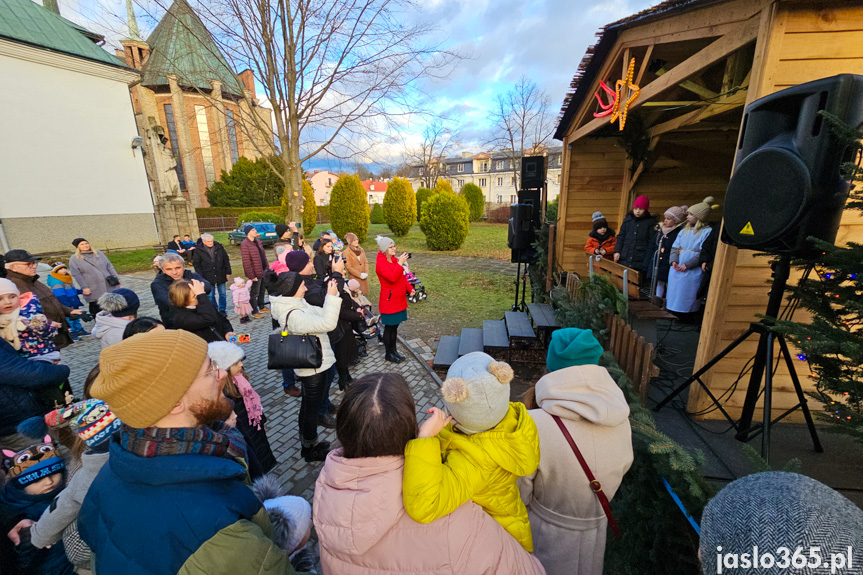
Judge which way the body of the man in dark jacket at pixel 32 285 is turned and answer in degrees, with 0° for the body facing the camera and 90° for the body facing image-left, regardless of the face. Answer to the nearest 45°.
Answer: approximately 270°

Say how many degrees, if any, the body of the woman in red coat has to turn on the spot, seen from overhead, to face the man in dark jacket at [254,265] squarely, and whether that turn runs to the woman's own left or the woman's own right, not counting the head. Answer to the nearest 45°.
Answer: approximately 135° to the woman's own left

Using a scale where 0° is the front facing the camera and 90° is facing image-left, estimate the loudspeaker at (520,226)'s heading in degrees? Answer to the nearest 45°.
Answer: approximately 45°

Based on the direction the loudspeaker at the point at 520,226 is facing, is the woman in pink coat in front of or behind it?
in front

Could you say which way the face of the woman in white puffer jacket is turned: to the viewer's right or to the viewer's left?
to the viewer's right

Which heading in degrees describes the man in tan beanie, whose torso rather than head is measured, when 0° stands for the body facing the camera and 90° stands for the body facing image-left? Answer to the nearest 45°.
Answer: approximately 225°

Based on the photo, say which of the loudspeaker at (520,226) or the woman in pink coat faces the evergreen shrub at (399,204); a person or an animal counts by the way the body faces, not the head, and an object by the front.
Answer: the woman in pink coat

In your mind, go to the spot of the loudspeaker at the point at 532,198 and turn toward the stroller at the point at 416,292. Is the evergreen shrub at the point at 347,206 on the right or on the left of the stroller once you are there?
right

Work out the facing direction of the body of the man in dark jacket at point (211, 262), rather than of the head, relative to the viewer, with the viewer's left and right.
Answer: facing the viewer and to the right of the viewer

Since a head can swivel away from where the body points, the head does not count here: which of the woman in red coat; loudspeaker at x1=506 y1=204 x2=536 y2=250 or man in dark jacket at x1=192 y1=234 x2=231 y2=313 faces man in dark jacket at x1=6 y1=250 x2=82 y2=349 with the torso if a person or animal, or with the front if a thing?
the loudspeaker

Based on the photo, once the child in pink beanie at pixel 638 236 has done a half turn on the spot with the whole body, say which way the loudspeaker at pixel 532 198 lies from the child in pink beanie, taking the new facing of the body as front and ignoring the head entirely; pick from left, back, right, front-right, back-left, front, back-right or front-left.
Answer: left

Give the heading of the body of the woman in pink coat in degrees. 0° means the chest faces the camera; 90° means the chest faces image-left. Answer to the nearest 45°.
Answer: approximately 180°

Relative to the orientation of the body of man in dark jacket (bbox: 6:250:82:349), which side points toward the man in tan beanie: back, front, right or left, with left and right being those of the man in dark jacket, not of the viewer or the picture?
right
